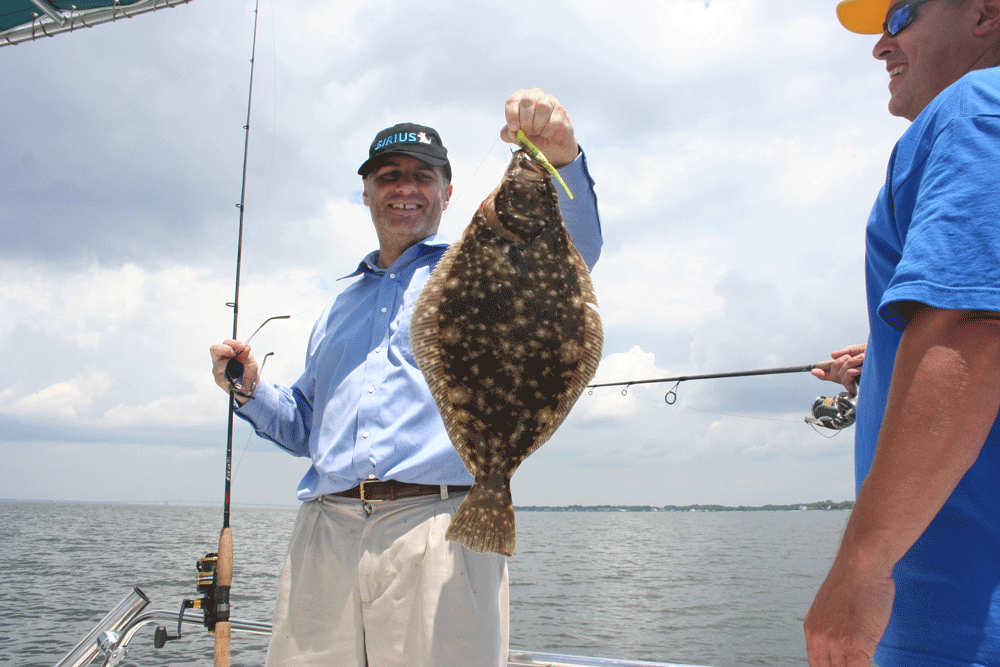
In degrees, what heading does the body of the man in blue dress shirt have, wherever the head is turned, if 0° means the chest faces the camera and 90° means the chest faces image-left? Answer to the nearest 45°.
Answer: approximately 0°

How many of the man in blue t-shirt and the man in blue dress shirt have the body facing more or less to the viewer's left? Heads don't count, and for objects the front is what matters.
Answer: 1

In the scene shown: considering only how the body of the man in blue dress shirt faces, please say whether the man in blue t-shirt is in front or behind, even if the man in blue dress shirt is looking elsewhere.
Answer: in front

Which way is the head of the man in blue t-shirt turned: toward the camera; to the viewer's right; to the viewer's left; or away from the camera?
to the viewer's left

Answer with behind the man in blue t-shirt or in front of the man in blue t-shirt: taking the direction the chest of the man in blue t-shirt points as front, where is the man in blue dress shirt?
in front

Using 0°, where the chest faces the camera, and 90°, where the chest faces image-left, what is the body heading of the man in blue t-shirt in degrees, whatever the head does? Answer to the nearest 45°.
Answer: approximately 90°
